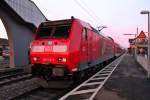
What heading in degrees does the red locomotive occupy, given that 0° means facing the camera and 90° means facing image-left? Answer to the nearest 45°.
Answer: approximately 45°
